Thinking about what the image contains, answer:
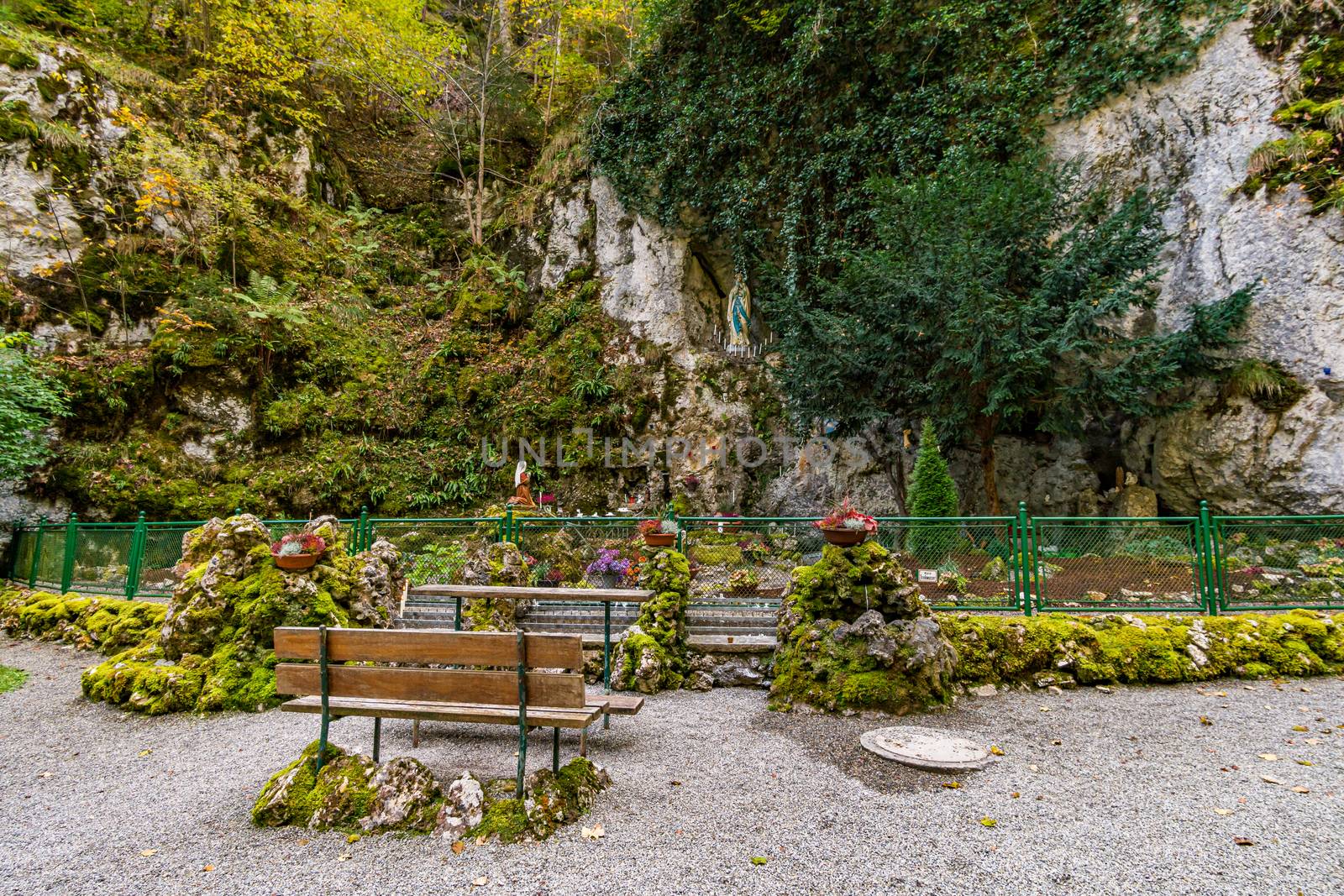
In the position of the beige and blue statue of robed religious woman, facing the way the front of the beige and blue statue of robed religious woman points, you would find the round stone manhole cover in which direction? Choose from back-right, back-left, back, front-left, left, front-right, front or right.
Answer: front

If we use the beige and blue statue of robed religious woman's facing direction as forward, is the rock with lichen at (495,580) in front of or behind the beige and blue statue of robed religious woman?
in front

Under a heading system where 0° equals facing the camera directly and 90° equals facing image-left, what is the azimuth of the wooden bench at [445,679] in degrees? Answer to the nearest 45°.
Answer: approximately 225°

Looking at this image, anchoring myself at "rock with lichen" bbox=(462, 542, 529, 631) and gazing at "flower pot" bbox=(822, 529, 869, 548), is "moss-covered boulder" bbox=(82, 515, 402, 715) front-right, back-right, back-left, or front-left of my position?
back-right

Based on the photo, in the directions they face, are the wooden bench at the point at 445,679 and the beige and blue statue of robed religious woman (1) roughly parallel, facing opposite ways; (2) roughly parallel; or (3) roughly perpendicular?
roughly parallel, facing opposite ways

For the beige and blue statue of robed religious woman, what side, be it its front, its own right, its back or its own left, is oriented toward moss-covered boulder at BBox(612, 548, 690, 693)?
front

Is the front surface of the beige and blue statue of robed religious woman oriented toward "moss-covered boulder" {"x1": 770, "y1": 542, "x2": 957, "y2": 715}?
yes

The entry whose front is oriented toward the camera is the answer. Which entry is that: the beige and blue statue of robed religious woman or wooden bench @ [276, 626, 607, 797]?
the beige and blue statue of robed religious woman

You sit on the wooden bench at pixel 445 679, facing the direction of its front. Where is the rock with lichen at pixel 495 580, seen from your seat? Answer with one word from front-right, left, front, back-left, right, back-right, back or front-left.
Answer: front-left

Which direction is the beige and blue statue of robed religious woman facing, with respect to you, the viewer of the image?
facing the viewer

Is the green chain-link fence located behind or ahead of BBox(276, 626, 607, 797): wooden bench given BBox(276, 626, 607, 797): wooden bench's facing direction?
ahead

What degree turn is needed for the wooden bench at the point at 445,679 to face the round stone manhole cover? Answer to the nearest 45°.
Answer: approximately 45° to its right

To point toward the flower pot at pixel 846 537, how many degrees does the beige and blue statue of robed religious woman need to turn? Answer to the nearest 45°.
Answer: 0° — it already faces it

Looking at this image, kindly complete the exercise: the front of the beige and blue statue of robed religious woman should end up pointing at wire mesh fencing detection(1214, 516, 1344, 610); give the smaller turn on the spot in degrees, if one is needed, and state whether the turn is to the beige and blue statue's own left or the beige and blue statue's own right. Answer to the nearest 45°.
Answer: approximately 45° to the beige and blue statue's own left

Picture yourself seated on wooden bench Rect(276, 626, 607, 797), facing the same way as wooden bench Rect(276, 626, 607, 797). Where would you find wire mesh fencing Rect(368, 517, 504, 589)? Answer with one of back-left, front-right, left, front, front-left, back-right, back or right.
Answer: front-left

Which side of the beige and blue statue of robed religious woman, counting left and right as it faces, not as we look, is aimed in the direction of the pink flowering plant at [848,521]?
front
